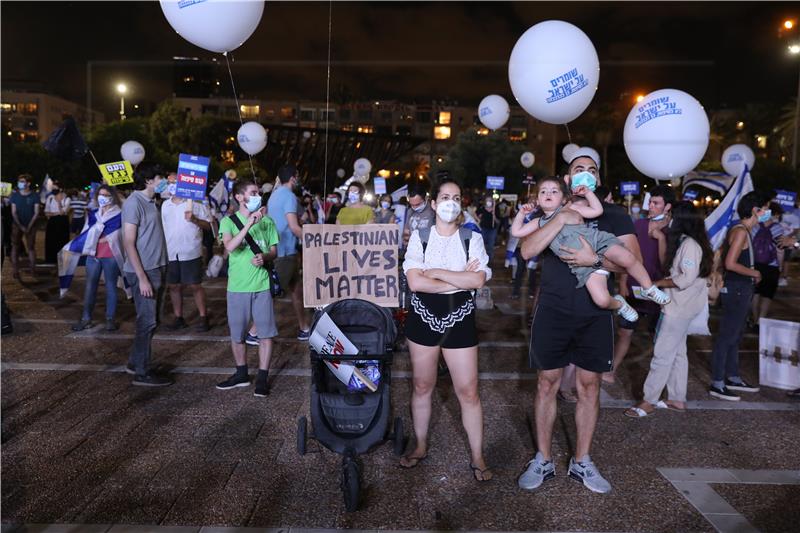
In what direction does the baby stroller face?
toward the camera

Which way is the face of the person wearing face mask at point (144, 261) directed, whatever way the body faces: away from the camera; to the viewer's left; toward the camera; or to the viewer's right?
to the viewer's right

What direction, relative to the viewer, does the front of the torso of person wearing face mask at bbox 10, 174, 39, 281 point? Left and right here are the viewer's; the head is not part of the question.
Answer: facing the viewer

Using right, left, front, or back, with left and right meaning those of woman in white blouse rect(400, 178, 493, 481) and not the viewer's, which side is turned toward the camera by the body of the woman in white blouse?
front

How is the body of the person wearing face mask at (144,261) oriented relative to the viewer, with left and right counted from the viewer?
facing to the right of the viewer
